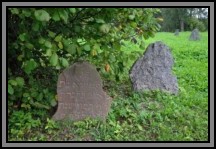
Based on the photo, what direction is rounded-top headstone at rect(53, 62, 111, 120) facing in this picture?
toward the camera

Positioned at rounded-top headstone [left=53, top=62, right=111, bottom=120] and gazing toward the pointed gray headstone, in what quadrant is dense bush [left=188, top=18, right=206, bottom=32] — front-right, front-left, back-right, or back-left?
front-left

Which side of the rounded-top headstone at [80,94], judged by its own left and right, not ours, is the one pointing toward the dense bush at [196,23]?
back

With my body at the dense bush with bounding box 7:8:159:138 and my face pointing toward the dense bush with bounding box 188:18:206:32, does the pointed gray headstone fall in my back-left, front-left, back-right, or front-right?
front-right

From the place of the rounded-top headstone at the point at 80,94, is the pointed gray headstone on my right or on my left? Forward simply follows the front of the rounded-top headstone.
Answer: on my left
